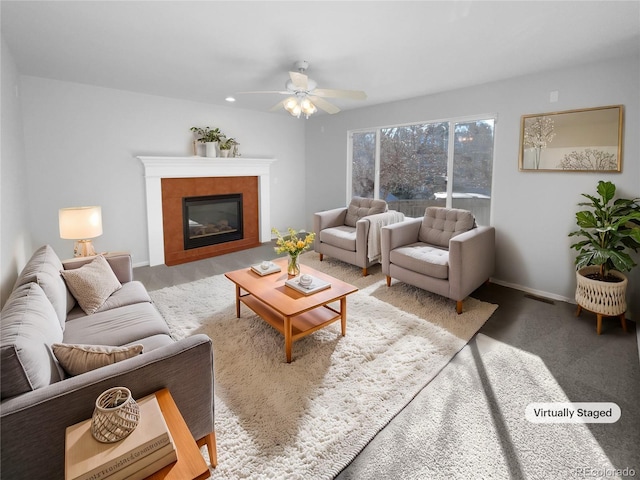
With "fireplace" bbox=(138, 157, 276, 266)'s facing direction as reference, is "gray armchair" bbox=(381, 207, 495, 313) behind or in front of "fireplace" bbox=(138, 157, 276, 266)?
in front

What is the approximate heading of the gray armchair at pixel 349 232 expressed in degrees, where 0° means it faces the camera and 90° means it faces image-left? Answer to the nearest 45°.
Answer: approximately 45°

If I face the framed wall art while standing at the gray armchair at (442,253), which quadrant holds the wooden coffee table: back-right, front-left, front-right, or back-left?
back-right

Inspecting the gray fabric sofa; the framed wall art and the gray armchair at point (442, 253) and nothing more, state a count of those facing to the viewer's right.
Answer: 1

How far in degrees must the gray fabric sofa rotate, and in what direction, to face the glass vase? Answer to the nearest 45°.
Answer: approximately 45° to its left

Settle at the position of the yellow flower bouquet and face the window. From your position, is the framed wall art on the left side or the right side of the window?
right

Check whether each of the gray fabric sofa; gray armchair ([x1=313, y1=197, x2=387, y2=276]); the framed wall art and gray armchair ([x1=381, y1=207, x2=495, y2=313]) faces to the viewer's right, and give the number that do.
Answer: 1

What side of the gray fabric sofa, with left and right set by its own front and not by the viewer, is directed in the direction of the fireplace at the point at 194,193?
left

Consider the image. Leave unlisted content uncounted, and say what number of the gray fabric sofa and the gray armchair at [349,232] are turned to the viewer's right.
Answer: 1

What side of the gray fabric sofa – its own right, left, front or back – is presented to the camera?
right
